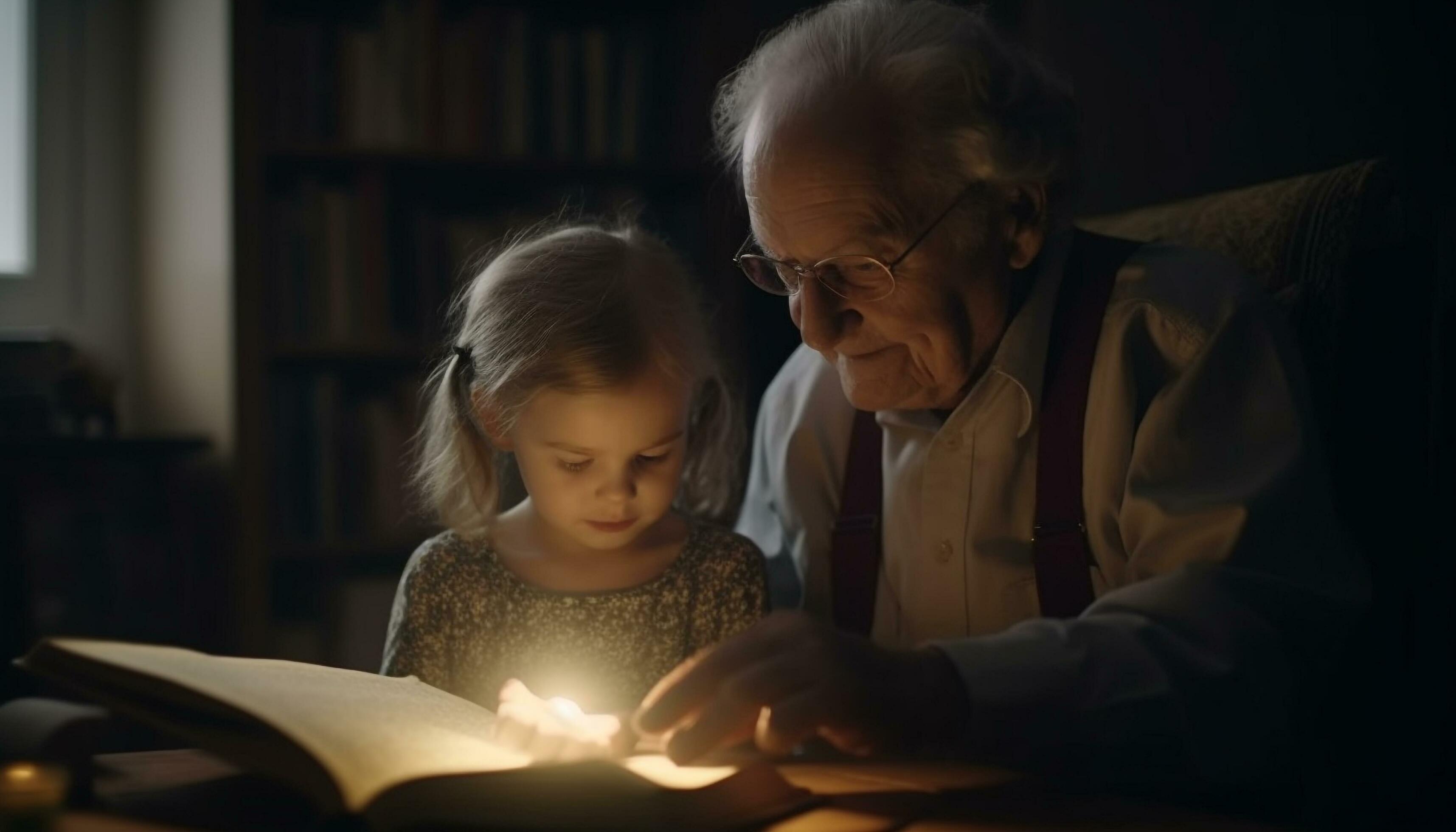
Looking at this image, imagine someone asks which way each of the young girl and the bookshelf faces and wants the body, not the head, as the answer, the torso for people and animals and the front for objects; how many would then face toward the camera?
2

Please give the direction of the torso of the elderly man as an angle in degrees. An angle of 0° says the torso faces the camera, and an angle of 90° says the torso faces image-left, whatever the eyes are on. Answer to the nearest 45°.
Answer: approximately 45°

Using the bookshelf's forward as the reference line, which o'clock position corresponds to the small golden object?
The small golden object is roughly at 12 o'clock from the bookshelf.

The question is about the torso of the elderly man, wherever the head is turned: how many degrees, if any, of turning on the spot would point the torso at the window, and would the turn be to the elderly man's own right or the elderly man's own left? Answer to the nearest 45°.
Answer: approximately 90° to the elderly man's own right

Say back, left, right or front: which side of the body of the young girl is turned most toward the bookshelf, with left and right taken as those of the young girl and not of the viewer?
back

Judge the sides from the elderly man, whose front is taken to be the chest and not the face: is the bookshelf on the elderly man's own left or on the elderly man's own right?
on the elderly man's own right
